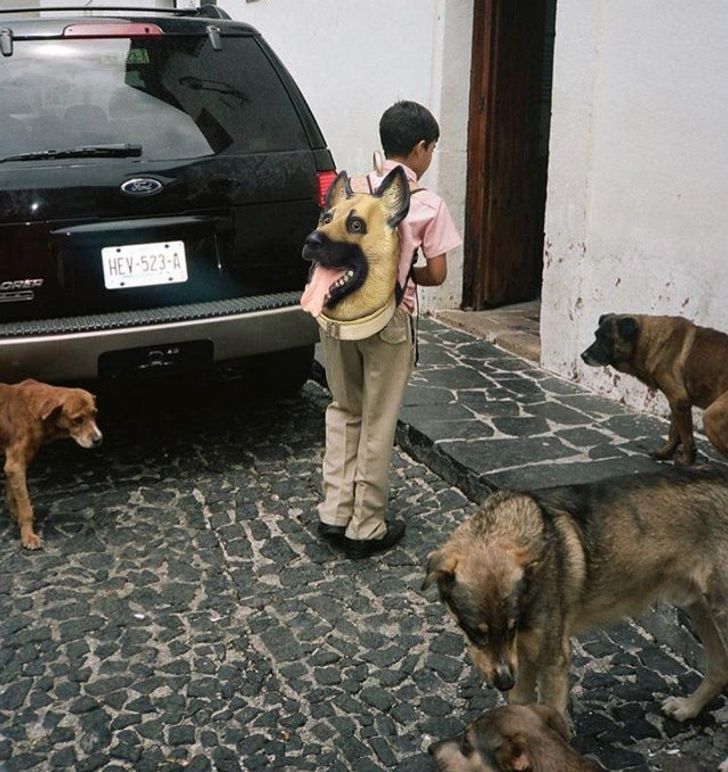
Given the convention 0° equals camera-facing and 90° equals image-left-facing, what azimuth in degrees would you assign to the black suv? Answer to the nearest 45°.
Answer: approximately 180°

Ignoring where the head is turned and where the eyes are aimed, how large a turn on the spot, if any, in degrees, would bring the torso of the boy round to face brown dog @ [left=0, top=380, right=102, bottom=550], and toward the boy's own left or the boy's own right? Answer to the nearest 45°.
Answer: approximately 135° to the boy's own left

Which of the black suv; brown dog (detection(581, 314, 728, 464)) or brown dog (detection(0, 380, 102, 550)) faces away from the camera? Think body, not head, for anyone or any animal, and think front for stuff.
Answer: the black suv

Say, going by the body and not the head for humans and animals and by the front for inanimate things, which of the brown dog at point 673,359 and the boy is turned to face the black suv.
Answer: the brown dog

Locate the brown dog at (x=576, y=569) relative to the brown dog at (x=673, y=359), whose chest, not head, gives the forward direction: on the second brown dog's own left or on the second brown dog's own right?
on the second brown dog's own left

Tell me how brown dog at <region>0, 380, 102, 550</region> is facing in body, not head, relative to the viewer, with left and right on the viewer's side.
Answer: facing to the right of the viewer

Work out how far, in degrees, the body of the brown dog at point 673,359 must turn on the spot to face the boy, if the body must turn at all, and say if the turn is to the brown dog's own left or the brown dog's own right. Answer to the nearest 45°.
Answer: approximately 45° to the brown dog's own left

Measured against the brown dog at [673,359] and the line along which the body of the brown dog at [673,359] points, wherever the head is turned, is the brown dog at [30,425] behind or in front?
in front

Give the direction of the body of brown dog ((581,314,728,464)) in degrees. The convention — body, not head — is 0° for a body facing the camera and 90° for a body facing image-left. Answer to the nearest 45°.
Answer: approximately 90°

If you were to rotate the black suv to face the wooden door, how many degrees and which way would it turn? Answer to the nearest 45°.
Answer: approximately 45° to its right

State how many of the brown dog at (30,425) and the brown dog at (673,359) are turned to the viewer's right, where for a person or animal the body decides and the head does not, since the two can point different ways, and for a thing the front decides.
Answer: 1

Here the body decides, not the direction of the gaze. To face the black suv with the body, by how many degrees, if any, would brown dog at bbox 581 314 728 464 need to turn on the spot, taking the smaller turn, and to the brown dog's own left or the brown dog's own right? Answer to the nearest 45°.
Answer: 0° — it already faces it

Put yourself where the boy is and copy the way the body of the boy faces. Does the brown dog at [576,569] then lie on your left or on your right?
on your right

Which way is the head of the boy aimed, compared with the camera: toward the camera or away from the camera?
away from the camera
